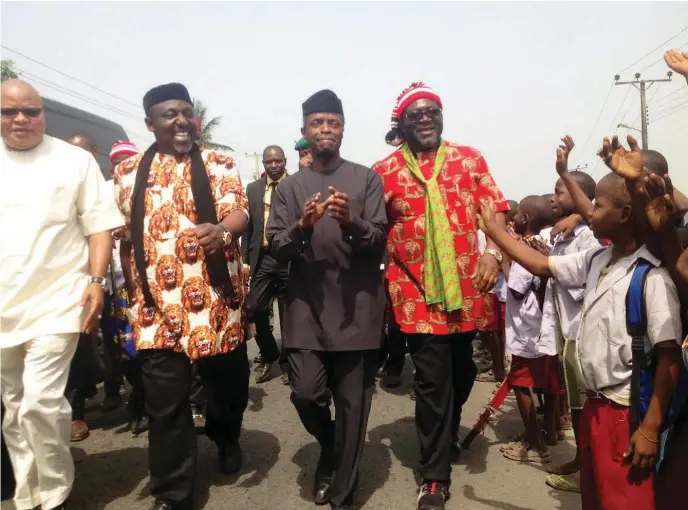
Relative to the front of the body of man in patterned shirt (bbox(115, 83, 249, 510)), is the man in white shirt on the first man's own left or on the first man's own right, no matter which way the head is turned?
on the first man's own right

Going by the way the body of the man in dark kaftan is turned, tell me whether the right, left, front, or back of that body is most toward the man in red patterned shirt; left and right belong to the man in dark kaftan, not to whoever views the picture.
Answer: left

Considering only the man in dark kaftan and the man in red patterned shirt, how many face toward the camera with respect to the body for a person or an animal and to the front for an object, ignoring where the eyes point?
2

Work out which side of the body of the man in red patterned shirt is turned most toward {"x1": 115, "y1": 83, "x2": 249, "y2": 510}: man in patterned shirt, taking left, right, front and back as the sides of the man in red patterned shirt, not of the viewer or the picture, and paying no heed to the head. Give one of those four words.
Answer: right

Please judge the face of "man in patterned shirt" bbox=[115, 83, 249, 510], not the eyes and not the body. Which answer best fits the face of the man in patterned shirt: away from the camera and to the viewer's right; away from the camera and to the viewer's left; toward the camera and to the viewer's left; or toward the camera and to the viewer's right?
toward the camera and to the viewer's right

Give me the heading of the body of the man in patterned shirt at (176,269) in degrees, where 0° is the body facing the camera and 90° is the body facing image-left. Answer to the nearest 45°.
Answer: approximately 0°

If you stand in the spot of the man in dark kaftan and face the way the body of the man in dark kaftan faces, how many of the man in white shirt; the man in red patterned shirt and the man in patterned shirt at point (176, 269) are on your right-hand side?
2

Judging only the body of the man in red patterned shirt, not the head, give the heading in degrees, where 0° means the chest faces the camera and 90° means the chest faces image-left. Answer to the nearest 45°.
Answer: approximately 0°

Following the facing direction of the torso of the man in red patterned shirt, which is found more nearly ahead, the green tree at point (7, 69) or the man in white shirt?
the man in white shirt
